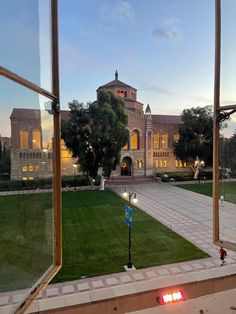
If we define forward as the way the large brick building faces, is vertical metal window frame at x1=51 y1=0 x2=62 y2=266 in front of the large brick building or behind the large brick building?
in front

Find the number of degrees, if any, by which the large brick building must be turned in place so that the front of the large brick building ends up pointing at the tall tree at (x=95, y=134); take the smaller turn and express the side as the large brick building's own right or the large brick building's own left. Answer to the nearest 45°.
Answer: approximately 45° to the large brick building's own right

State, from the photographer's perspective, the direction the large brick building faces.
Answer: facing the viewer

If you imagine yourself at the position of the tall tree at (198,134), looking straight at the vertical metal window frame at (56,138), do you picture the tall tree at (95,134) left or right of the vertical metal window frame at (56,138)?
right

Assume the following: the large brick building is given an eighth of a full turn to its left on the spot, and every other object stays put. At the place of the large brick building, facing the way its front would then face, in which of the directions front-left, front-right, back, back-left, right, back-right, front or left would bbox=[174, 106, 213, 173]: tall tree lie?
front
